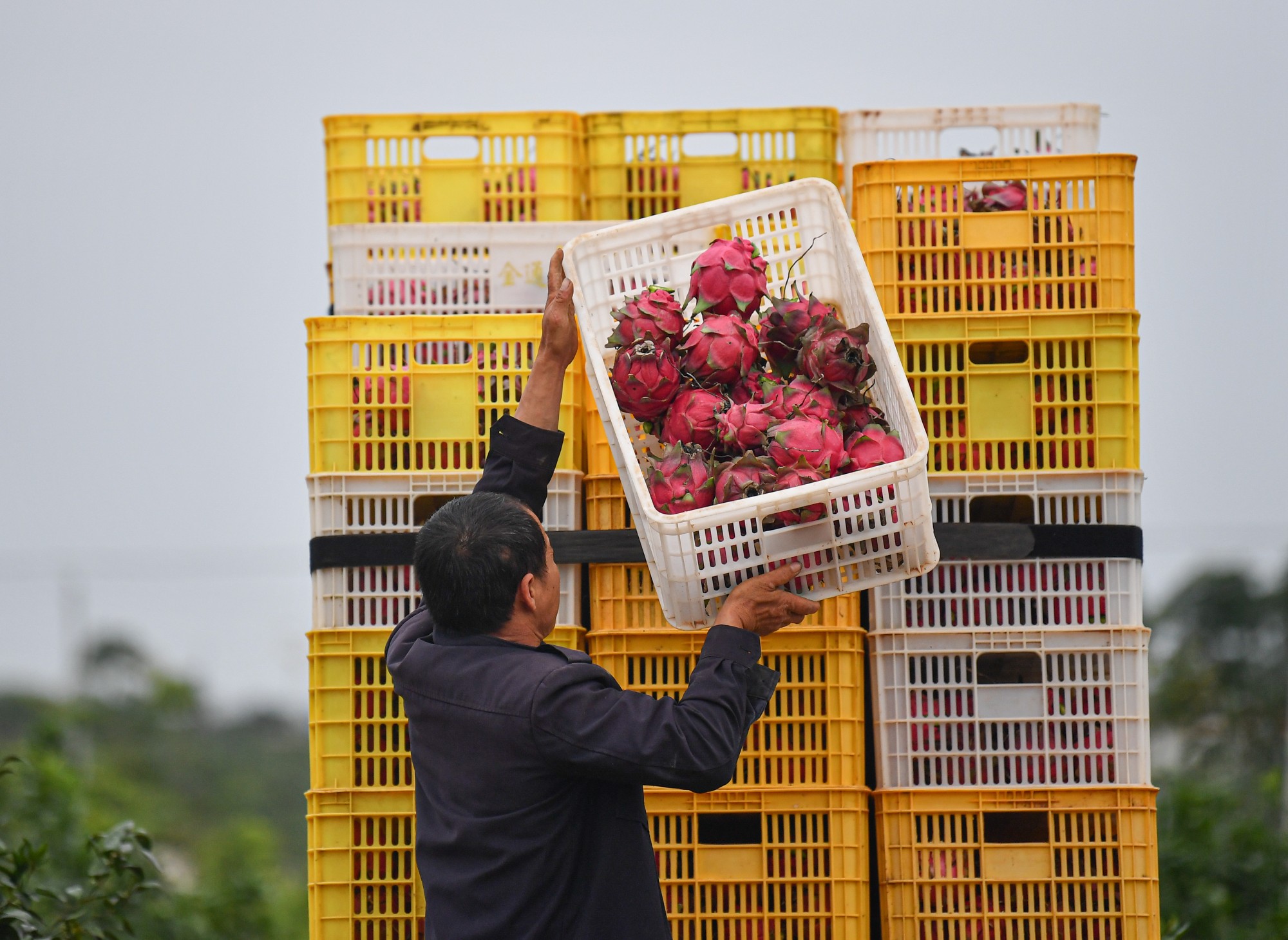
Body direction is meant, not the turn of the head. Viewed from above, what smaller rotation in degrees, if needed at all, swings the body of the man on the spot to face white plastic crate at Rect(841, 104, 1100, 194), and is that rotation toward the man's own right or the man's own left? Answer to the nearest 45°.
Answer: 0° — they already face it

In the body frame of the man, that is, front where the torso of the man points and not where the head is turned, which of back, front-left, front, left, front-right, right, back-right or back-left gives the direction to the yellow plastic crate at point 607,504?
front-left

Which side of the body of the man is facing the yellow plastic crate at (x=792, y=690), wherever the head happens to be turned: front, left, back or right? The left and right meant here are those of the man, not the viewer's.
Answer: front

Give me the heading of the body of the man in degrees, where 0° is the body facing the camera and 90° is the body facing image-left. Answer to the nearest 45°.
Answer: approximately 225°

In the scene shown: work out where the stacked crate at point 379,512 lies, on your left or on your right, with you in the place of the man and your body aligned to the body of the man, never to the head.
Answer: on your left

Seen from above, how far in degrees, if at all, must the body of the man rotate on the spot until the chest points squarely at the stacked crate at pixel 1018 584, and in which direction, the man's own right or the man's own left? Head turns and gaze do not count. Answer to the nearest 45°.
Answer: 0° — they already face it

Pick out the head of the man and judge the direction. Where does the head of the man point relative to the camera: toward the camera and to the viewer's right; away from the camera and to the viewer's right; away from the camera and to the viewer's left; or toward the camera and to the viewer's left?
away from the camera and to the viewer's right

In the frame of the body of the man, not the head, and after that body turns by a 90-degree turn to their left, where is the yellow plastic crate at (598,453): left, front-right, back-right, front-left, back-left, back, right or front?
front-right

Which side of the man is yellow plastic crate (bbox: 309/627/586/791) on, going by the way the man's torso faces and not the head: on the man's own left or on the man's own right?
on the man's own left

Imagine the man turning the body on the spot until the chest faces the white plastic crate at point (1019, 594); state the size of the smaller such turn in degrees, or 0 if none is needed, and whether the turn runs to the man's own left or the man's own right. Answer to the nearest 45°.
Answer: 0° — they already face it

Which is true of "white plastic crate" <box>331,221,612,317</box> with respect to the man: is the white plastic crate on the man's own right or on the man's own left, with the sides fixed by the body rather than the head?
on the man's own left

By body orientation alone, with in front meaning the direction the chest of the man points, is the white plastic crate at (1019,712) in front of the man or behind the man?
in front
